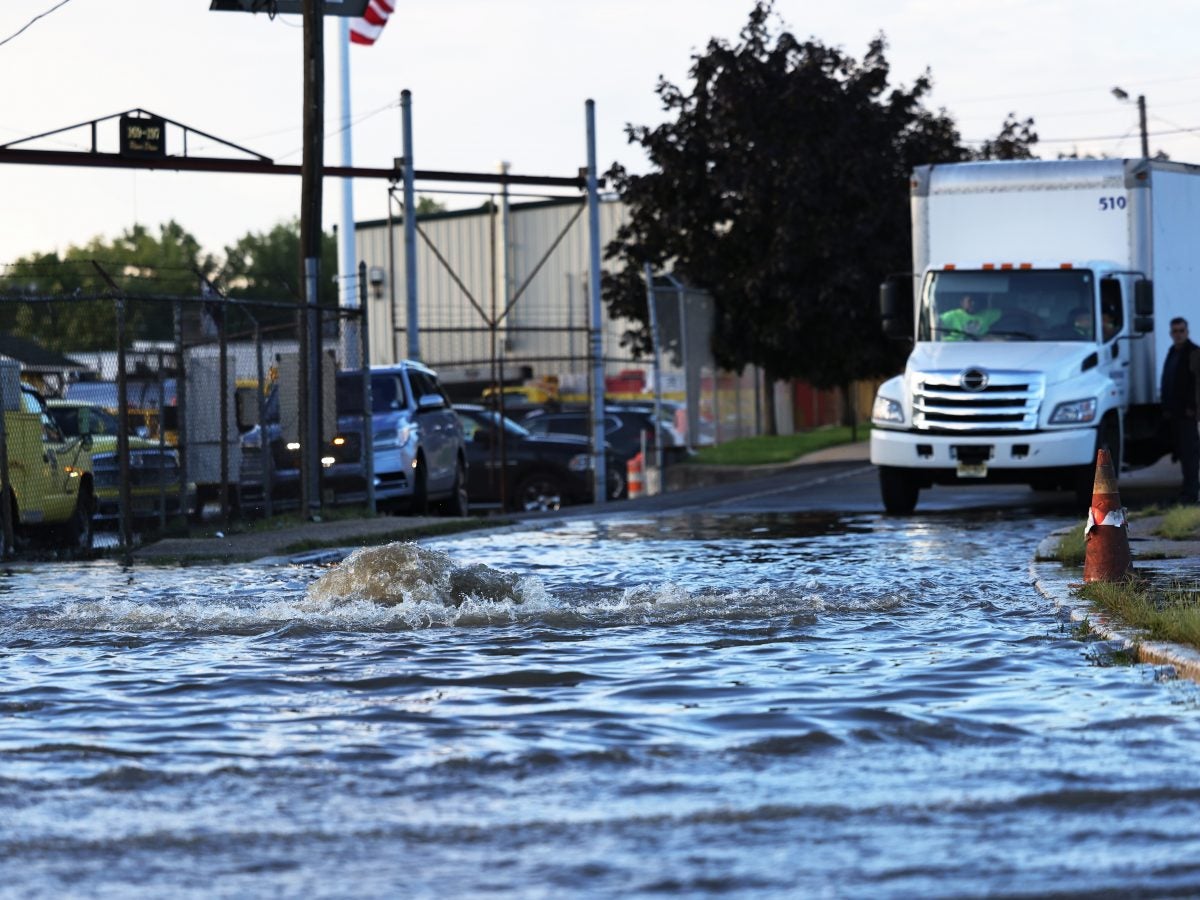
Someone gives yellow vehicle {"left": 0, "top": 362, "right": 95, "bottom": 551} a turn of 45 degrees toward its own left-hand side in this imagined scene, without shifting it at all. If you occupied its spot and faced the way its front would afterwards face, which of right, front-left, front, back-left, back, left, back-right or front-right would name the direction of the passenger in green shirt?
front-right

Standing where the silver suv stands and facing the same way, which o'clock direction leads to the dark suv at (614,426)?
The dark suv is roughly at 5 o'clock from the silver suv.

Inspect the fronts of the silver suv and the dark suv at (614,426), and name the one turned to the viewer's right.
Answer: the dark suv

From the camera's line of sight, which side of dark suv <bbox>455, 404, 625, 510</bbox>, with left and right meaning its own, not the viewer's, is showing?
right

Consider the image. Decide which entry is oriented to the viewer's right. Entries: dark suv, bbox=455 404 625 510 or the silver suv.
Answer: the dark suv

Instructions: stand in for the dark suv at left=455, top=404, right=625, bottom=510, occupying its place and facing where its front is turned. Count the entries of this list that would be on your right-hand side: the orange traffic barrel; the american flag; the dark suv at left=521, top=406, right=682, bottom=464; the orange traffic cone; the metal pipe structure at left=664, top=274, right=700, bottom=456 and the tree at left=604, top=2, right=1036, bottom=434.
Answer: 1

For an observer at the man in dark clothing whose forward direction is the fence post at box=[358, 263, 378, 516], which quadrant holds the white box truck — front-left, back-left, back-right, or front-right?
front-right

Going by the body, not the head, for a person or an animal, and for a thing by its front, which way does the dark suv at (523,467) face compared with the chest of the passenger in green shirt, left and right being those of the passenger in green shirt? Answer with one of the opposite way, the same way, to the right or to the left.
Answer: to the left

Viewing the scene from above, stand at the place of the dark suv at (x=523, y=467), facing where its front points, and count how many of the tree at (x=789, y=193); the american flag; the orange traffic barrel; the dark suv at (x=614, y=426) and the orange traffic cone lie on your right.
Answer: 1

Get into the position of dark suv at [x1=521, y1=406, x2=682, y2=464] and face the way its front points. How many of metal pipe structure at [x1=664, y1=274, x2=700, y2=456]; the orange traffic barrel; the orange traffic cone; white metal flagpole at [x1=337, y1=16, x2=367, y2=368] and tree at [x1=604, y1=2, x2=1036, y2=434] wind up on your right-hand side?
2

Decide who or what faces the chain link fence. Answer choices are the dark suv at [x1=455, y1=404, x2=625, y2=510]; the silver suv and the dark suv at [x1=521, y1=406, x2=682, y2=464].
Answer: the silver suv

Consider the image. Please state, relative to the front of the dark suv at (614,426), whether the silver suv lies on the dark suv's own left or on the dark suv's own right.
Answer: on the dark suv's own right

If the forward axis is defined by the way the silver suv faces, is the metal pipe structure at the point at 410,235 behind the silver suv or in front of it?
behind

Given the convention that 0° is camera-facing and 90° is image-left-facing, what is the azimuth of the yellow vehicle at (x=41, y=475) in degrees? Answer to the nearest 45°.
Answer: approximately 270°

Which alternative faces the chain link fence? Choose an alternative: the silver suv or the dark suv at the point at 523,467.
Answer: the silver suv

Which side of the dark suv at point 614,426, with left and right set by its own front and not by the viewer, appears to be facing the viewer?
right
